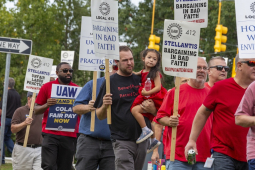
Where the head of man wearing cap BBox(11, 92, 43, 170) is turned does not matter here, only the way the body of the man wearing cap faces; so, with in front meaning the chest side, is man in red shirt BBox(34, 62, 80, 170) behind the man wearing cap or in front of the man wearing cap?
in front

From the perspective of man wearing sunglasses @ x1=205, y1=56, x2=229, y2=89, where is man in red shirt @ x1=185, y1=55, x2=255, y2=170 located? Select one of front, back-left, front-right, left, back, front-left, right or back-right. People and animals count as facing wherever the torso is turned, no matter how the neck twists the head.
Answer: front-right

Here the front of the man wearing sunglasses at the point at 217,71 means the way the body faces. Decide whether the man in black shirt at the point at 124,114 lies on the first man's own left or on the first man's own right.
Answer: on the first man's own right

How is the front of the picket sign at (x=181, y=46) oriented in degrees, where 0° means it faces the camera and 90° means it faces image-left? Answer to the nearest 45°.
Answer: approximately 0°

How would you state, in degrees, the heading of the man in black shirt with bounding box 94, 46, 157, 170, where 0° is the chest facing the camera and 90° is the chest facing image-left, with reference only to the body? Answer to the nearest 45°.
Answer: approximately 315°
